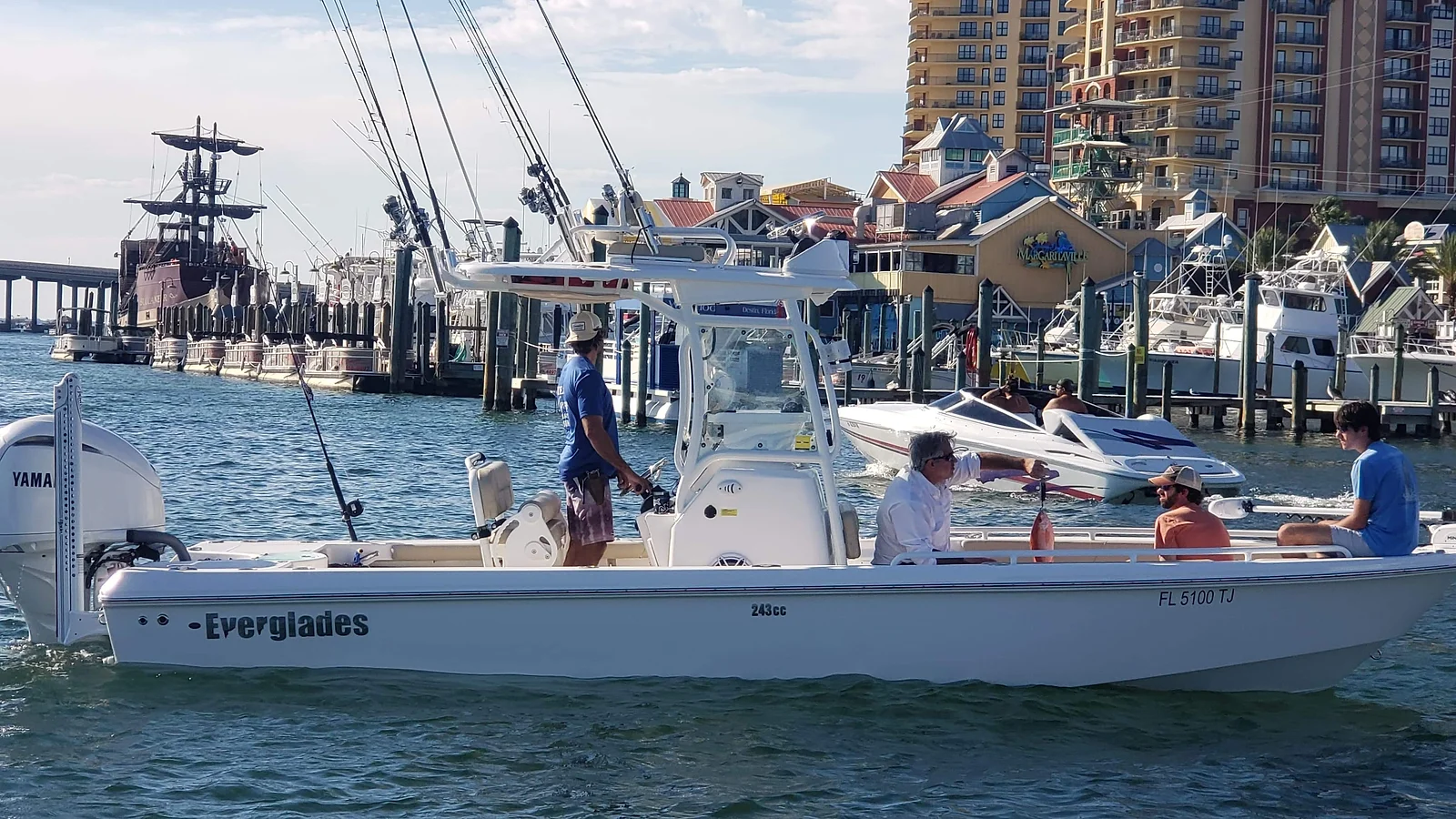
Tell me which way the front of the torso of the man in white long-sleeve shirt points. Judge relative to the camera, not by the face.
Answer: to the viewer's right

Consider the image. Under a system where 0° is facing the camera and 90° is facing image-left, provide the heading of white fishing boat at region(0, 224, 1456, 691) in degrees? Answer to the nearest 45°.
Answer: approximately 270°

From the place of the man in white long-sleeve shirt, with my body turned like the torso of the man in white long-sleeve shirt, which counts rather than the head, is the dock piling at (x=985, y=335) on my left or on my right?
on my left

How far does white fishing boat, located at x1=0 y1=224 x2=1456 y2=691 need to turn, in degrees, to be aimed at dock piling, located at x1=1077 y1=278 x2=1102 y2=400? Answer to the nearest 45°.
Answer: approximately 90° to its left

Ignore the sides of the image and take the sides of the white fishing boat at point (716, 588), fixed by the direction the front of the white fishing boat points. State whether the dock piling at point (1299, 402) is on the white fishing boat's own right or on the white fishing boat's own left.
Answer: on the white fishing boat's own left

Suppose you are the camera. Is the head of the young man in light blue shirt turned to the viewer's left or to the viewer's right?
to the viewer's left
